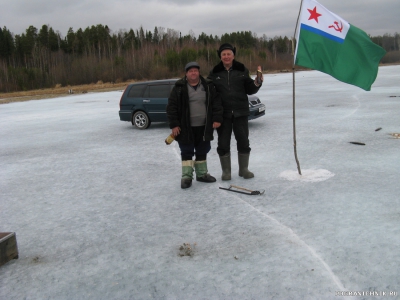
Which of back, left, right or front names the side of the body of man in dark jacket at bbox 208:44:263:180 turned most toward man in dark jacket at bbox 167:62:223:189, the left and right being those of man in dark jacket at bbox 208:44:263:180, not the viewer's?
right

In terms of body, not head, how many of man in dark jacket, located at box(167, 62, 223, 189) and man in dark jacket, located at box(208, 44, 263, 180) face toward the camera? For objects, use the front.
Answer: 2

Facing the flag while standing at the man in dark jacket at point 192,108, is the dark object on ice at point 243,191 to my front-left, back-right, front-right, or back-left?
front-right

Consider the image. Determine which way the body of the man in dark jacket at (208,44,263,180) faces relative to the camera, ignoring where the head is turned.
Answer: toward the camera

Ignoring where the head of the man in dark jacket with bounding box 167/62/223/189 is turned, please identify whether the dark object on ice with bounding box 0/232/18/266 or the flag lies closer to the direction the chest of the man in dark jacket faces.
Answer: the dark object on ice

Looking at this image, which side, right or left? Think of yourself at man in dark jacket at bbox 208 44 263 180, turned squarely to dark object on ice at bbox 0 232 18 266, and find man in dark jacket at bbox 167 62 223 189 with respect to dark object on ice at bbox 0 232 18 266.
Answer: right

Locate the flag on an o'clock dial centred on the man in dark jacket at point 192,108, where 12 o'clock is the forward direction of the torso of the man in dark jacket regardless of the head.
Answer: The flag is roughly at 9 o'clock from the man in dark jacket.

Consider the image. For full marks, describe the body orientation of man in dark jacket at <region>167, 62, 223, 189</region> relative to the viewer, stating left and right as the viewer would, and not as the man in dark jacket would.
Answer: facing the viewer

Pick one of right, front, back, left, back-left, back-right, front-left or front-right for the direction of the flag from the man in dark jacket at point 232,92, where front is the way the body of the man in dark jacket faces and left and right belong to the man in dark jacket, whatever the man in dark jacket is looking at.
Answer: left

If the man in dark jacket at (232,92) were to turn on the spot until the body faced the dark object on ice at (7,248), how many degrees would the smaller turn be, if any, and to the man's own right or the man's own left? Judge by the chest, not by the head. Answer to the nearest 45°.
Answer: approximately 45° to the man's own right

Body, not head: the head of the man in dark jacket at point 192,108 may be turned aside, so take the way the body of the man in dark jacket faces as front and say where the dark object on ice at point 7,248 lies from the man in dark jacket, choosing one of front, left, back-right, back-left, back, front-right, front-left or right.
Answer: front-right
